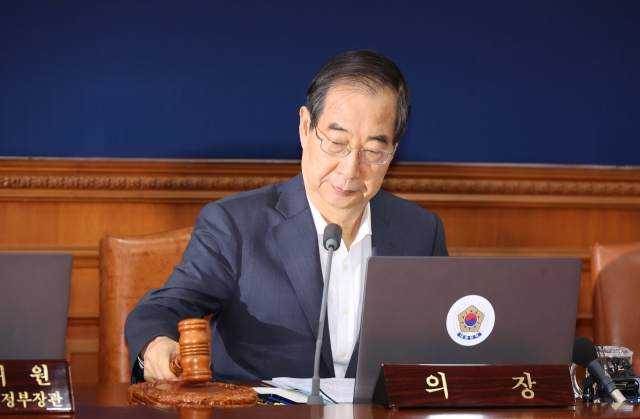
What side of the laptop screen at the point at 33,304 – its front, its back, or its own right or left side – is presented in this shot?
back

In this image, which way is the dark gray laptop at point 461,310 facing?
away from the camera

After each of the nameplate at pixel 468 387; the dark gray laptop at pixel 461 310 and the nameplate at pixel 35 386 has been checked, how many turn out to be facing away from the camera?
1

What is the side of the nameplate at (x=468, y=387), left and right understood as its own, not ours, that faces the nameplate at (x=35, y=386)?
right

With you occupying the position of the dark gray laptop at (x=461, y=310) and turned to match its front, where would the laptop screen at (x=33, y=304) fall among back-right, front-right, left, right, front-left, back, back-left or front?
left

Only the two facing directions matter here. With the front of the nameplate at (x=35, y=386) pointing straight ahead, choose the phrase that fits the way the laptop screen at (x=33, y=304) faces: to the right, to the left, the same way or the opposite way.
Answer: the opposite way
